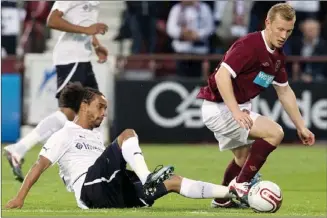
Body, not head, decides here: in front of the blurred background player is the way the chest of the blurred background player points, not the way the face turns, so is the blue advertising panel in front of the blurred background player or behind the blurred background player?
behind

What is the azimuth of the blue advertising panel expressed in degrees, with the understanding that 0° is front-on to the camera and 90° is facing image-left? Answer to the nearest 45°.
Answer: approximately 0°

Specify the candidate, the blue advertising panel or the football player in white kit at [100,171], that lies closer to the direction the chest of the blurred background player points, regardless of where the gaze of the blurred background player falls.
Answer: the football player in white kit

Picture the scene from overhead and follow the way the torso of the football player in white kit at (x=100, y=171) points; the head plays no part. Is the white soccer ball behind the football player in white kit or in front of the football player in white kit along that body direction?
in front

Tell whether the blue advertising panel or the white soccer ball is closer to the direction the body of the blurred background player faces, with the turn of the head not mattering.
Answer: the white soccer ball

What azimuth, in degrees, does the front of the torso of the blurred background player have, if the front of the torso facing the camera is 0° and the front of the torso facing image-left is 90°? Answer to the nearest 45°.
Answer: approximately 315°

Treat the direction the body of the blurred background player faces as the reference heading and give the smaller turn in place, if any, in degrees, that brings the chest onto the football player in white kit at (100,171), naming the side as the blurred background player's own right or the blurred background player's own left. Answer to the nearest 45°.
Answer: approximately 45° to the blurred background player's own right
